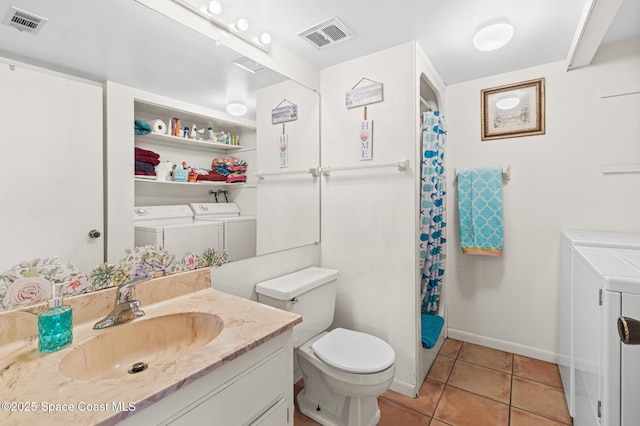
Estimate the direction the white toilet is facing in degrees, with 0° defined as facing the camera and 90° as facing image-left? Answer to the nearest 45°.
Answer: approximately 315°

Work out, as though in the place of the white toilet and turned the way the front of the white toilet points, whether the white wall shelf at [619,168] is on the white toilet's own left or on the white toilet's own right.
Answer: on the white toilet's own left

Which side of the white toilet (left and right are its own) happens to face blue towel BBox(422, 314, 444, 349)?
left

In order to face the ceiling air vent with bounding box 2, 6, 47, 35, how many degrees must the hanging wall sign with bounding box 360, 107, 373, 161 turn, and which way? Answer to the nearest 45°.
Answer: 0° — it already faces it

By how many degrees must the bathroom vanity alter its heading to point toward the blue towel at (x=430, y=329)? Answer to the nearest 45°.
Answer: approximately 45° to its left
